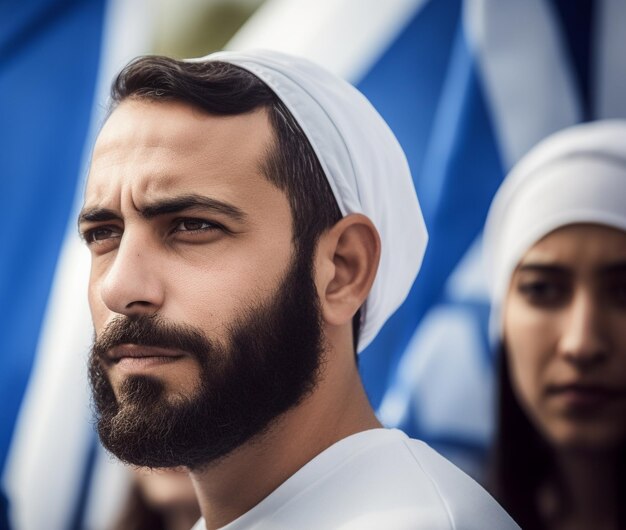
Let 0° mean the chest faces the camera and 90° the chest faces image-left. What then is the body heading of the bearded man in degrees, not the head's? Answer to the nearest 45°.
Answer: approximately 45°

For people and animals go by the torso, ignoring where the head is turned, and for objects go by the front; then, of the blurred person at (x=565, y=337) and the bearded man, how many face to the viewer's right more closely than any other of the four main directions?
0

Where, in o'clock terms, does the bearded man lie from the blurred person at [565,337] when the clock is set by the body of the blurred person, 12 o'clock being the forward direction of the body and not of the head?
The bearded man is roughly at 1 o'clock from the blurred person.

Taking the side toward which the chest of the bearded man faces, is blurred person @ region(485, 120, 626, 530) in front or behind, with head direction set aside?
behind

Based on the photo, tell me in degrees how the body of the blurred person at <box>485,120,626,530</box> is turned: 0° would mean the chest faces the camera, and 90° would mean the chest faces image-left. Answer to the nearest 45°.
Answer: approximately 0°

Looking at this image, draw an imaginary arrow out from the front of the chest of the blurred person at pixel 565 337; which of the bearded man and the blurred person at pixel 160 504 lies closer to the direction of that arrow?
the bearded man

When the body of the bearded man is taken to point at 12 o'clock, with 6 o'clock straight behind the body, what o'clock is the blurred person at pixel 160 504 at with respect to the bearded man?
The blurred person is roughly at 4 o'clock from the bearded man.
